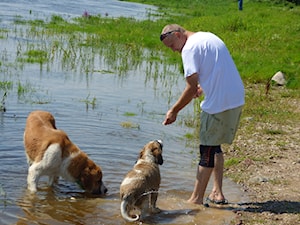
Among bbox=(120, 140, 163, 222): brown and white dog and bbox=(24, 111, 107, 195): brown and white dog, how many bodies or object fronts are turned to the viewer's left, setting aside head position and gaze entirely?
0

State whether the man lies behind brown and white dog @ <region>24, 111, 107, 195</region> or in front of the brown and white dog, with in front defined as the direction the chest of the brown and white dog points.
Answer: in front

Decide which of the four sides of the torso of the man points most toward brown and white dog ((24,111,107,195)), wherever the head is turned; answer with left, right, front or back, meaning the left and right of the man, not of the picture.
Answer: front

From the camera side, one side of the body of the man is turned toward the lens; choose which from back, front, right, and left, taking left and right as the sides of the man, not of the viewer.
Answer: left

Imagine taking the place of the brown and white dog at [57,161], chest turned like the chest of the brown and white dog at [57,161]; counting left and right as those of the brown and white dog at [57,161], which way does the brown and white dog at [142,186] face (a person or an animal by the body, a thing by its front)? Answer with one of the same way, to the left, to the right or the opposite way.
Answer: to the left

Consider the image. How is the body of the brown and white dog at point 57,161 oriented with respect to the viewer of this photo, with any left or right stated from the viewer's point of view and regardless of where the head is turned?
facing the viewer and to the right of the viewer

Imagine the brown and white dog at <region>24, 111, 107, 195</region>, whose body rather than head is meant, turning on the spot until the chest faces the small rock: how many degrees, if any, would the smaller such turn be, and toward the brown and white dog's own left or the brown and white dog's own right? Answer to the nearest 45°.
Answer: approximately 90° to the brown and white dog's own left

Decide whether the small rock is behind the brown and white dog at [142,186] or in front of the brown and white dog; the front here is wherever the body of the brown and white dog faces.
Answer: in front

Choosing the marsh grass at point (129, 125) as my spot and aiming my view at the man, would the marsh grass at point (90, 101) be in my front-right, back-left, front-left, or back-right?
back-right

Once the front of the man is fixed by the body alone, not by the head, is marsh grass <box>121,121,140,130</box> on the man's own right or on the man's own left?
on the man's own right

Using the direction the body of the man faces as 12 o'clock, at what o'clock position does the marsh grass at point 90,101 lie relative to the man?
The marsh grass is roughly at 2 o'clock from the man.

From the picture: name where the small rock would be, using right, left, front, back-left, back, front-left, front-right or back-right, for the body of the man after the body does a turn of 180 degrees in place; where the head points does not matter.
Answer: left

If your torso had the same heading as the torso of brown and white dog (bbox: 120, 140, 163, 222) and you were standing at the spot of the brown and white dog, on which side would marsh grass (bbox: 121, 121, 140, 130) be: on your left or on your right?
on your left

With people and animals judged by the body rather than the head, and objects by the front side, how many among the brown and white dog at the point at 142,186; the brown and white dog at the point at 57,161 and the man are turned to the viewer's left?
1

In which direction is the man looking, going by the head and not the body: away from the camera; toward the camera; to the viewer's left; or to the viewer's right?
to the viewer's left

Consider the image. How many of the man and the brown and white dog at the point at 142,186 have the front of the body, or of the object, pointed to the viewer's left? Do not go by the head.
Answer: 1

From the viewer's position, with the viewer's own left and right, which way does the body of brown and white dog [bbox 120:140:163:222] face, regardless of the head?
facing away from the viewer and to the right of the viewer
